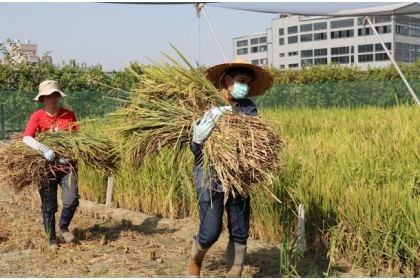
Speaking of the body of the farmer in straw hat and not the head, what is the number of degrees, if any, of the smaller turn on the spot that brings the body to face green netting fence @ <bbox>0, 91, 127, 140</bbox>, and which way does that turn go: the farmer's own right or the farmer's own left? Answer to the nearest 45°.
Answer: approximately 180°

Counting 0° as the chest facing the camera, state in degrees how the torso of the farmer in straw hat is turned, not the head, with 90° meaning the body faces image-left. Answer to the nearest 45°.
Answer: approximately 315°

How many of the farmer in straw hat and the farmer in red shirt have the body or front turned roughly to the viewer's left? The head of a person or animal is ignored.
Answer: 0

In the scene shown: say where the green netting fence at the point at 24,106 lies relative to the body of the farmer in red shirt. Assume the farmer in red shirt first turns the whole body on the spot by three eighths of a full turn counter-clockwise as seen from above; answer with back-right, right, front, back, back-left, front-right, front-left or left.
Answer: front-left

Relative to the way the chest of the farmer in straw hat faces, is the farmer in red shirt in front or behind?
behind

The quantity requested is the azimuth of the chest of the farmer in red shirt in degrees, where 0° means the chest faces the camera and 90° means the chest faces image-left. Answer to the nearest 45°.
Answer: approximately 0°

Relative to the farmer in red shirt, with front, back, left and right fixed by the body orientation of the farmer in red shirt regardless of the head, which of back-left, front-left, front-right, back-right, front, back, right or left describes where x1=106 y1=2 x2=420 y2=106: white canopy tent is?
back-left

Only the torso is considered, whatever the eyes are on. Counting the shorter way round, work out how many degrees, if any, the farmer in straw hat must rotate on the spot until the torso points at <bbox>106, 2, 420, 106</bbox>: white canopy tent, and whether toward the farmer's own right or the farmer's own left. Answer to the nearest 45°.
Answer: approximately 135° to the farmer's own left
